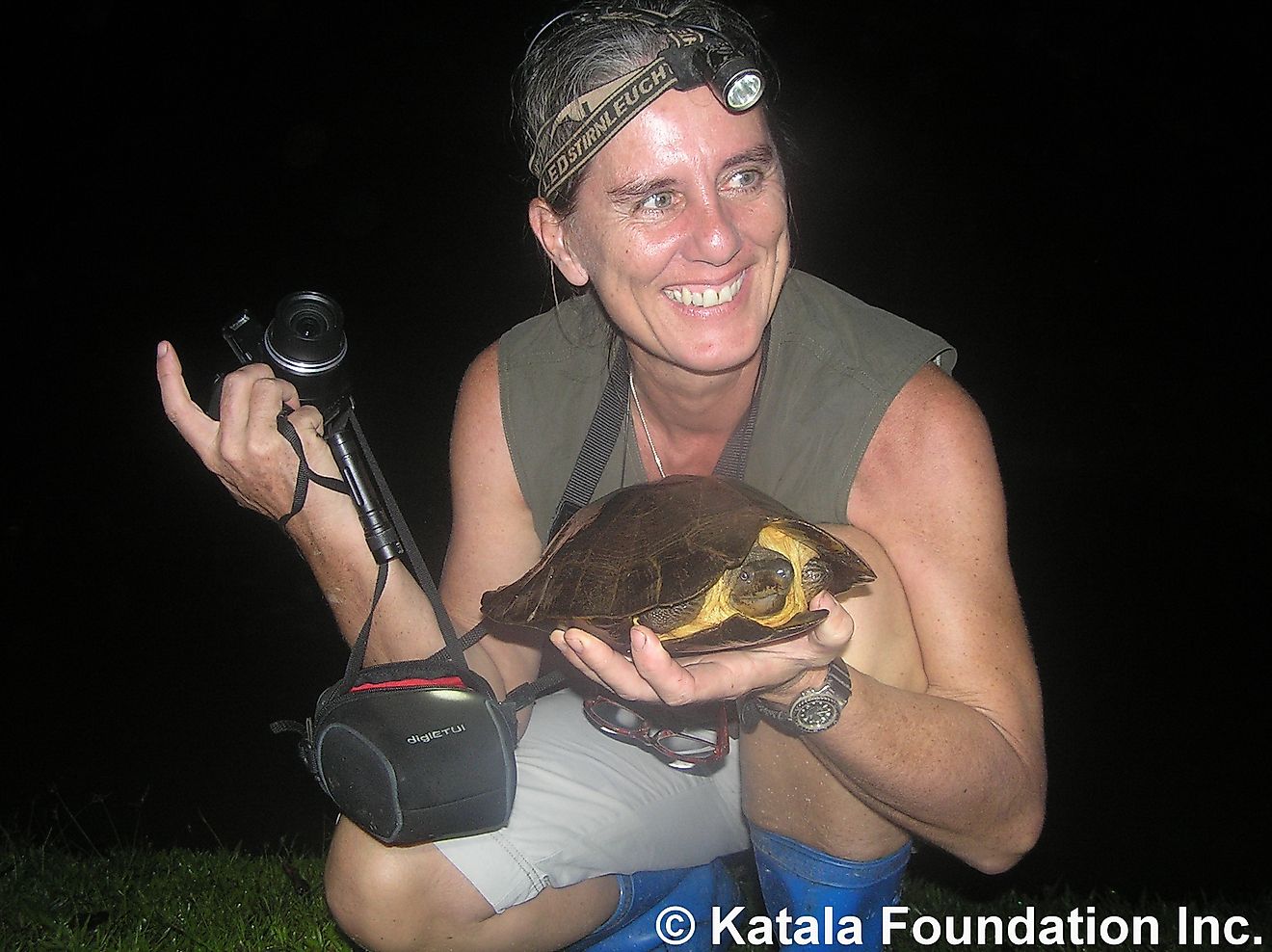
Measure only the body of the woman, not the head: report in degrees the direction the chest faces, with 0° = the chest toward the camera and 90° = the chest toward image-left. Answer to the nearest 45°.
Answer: approximately 0°

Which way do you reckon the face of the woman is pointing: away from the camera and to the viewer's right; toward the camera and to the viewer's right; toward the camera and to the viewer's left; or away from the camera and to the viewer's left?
toward the camera and to the viewer's right
